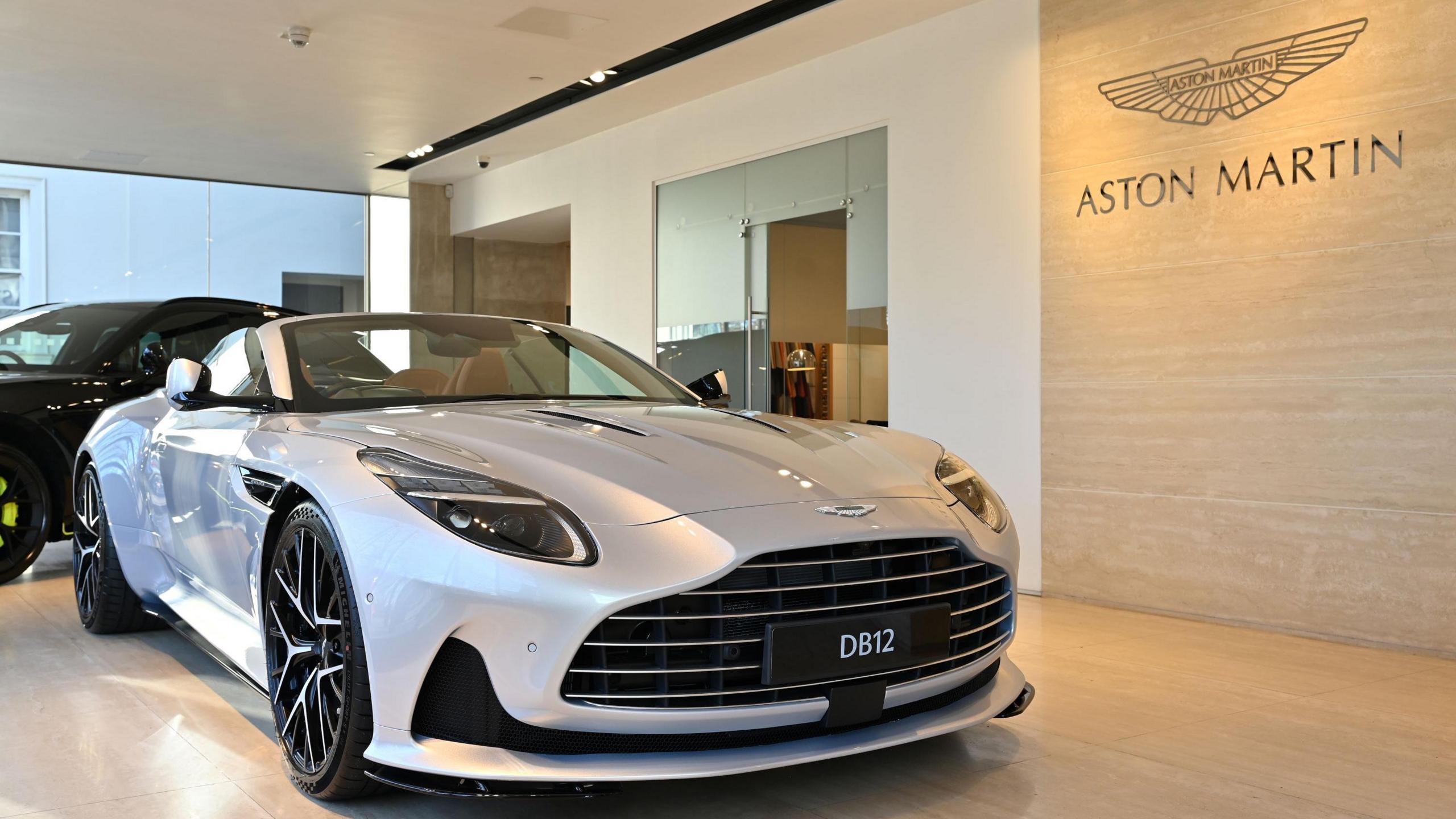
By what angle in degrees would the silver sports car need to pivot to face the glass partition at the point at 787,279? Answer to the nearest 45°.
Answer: approximately 135° to its left

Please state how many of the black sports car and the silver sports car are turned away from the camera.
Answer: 0

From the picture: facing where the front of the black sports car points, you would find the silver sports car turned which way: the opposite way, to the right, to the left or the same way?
to the left

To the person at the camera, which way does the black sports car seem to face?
facing the viewer and to the left of the viewer

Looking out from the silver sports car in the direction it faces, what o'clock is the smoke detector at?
The smoke detector is roughly at 7 o'clock from the silver sports car.

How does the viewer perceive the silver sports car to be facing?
facing the viewer and to the right of the viewer

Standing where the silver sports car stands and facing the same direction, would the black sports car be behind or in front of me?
behind

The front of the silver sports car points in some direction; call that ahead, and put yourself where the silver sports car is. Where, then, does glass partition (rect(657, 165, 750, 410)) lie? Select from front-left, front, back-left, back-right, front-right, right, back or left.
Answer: back-left

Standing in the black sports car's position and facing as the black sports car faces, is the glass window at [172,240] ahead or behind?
behind

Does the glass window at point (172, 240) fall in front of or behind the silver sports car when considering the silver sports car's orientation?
behind
